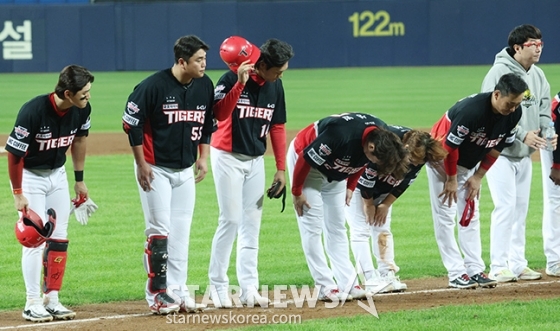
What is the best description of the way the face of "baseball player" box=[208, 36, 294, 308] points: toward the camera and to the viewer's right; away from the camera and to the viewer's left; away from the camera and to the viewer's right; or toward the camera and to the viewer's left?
toward the camera and to the viewer's right

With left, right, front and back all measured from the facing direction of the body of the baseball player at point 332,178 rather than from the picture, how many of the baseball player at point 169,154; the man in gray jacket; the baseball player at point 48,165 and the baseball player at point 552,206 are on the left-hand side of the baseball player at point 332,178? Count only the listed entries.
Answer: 2

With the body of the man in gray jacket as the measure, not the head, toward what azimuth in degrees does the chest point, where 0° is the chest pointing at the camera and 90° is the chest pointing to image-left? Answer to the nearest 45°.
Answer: approximately 315°

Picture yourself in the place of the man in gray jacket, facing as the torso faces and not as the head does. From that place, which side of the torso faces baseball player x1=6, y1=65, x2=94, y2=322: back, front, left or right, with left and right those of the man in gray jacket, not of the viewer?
right

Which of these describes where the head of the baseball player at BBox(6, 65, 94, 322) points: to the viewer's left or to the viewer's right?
to the viewer's right

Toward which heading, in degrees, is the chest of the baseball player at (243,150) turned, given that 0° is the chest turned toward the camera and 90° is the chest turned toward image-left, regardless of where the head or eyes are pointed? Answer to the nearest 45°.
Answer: approximately 315°

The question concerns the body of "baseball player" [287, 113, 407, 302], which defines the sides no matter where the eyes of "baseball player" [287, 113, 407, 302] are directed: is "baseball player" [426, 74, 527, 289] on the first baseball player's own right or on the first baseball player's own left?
on the first baseball player's own left

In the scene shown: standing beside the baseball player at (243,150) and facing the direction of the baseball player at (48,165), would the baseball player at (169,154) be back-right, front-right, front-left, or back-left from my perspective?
front-left

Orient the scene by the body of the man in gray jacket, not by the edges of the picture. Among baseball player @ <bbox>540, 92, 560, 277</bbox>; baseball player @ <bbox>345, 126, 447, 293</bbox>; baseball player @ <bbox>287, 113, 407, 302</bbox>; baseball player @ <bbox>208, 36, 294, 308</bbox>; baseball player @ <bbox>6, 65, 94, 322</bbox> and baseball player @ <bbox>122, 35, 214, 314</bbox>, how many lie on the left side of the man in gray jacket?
1

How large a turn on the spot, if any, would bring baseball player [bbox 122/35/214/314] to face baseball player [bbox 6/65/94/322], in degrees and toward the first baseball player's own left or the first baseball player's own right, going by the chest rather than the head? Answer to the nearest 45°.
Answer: approximately 135° to the first baseball player's own right

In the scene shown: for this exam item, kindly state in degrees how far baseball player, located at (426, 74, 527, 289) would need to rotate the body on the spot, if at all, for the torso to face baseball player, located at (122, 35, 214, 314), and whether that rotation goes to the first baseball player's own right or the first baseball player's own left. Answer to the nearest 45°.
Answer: approximately 90° to the first baseball player's own right

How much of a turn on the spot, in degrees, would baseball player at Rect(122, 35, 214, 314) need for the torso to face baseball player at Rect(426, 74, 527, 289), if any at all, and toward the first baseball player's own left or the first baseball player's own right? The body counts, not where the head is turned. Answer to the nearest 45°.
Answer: approximately 45° to the first baseball player's own left

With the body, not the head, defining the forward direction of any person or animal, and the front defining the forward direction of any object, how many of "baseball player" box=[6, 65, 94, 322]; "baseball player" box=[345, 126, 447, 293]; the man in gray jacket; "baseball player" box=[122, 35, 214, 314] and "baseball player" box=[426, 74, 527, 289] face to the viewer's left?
0
